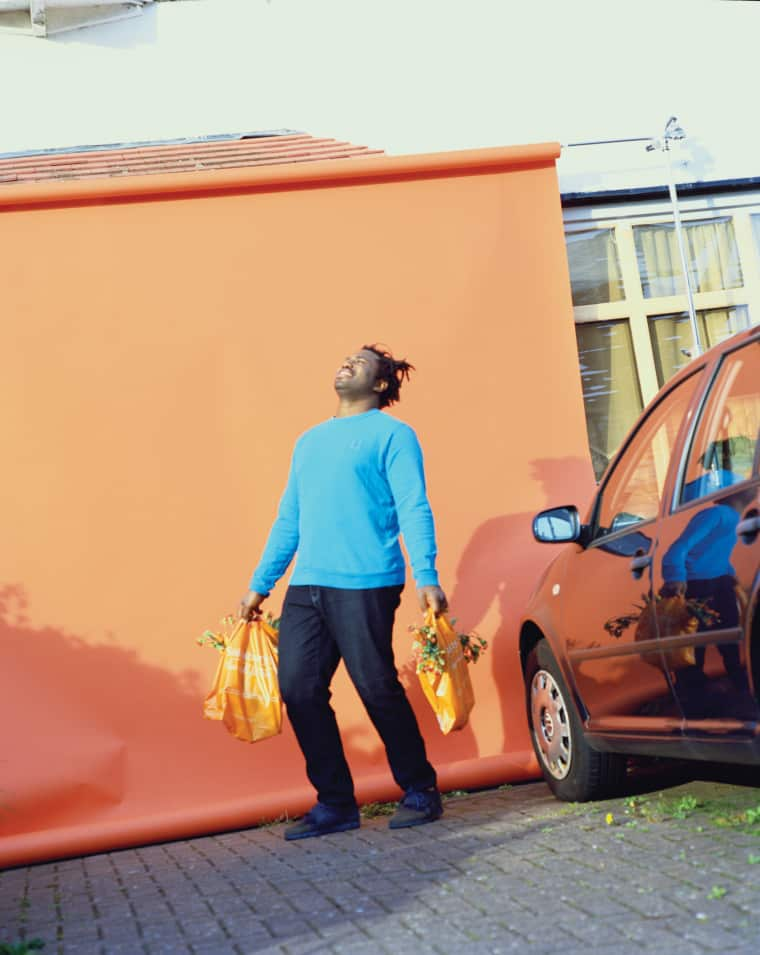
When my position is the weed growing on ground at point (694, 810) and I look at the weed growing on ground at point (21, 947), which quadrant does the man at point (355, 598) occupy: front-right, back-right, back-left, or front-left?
front-right

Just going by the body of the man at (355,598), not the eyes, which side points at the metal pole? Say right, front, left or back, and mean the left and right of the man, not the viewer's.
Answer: back

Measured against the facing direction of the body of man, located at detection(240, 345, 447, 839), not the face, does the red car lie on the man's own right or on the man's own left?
on the man's own left

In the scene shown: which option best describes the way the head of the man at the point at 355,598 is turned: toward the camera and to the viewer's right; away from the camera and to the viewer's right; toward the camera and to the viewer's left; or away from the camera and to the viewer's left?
toward the camera and to the viewer's left

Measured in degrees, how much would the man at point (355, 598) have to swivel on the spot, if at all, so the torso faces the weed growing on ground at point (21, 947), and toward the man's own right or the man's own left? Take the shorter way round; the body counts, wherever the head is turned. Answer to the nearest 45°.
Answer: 0° — they already face it

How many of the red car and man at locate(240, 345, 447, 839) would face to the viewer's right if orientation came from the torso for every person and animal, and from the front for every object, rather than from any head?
0

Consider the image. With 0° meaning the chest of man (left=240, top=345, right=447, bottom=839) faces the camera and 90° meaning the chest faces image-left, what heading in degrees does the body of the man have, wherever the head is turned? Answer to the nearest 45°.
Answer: approximately 45°

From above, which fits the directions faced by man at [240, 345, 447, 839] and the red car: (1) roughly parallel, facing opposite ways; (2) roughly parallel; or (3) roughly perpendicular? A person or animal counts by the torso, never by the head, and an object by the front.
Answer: roughly perpendicular

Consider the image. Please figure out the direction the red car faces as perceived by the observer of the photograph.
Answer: facing away from the viewer and to the left of the viewer

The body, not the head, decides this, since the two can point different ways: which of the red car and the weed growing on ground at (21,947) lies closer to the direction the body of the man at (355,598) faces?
the weed growing on ground
